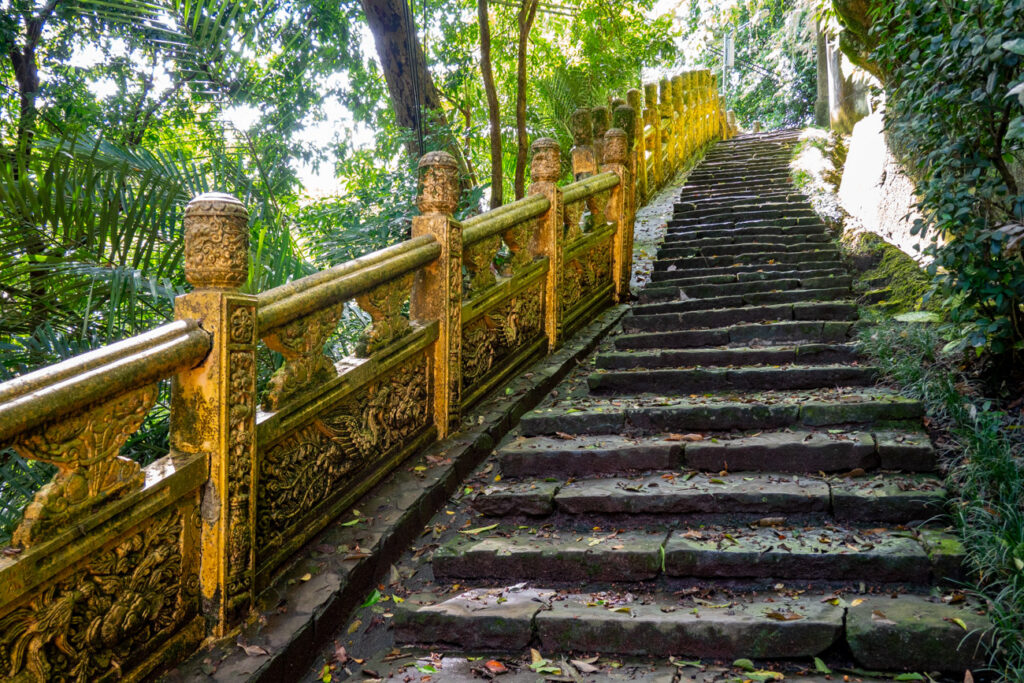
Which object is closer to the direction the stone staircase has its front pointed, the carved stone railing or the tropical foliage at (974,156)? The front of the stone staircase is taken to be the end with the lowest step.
the carved stone railing

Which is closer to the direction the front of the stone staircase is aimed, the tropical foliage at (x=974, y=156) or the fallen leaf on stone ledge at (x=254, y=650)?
the fallen leaf on stone ledge

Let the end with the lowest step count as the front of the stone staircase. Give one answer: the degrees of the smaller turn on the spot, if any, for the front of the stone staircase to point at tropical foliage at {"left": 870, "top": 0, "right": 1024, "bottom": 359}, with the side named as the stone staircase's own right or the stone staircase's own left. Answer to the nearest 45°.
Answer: approximately 135° to the stone staircase's own left

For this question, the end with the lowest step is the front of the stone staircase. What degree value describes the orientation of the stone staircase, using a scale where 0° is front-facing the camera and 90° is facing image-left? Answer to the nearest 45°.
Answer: approximately 0°

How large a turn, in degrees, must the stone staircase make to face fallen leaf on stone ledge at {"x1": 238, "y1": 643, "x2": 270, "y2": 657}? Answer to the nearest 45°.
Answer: approximately 45° to its right
